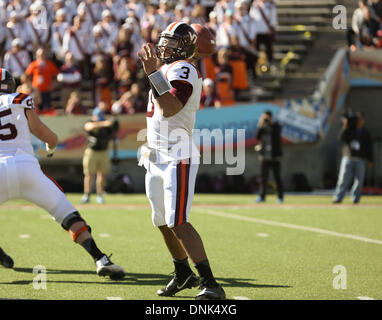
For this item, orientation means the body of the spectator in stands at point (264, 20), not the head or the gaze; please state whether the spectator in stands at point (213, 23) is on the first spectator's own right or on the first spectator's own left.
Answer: on the first spectator's own right

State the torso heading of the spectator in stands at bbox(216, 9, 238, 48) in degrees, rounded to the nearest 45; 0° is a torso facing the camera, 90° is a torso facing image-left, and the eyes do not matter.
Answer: approximately 0°

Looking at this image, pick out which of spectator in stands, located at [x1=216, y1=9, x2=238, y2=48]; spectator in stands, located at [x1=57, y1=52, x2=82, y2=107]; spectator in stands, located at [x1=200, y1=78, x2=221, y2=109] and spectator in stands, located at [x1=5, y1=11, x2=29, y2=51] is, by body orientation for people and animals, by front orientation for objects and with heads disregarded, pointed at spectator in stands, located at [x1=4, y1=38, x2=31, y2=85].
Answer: spectator in stands, located at [x1=5, y1=11, x2=29, y2=51]

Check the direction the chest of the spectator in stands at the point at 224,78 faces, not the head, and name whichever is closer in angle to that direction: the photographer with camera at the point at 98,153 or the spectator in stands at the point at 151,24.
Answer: the photographer with camera

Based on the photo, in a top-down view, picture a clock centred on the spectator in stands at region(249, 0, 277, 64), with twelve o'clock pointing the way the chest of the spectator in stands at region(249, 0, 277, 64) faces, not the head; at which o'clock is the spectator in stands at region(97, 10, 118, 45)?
the spectator in stands at region(97, 10, 118, 45) is roughly at 3 o'clock from the spectator in stands at region(249, 0, 277, 64).

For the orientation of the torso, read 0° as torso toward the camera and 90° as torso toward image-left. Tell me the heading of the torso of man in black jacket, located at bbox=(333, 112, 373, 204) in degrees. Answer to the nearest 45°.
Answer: approximately 45°

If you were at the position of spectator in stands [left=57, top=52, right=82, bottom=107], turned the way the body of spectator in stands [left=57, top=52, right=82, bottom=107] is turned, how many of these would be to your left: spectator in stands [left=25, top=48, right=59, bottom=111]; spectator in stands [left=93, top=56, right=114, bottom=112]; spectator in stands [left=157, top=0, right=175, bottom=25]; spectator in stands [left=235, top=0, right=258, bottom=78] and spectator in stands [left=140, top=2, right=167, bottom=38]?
4

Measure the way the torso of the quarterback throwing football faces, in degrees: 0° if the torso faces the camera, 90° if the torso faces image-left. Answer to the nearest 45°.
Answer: approximately 90°

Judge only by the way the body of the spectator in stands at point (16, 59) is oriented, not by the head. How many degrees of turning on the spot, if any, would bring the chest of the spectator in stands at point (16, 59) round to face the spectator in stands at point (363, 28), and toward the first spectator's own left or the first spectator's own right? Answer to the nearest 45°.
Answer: approximately 90° to the first spectator's own left

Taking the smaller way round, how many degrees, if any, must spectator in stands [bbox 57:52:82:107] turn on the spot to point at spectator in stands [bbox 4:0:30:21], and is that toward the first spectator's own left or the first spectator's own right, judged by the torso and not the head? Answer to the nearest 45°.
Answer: approximately 135° to the first spectator's own right

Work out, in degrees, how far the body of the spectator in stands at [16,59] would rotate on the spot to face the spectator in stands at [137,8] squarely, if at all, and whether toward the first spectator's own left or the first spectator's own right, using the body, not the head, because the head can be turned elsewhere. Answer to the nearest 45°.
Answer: approximately 90° to the first spectator's own left

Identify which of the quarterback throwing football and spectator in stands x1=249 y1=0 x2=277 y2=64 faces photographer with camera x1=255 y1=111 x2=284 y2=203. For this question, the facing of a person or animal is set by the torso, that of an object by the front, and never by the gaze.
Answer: the spectator in stands
